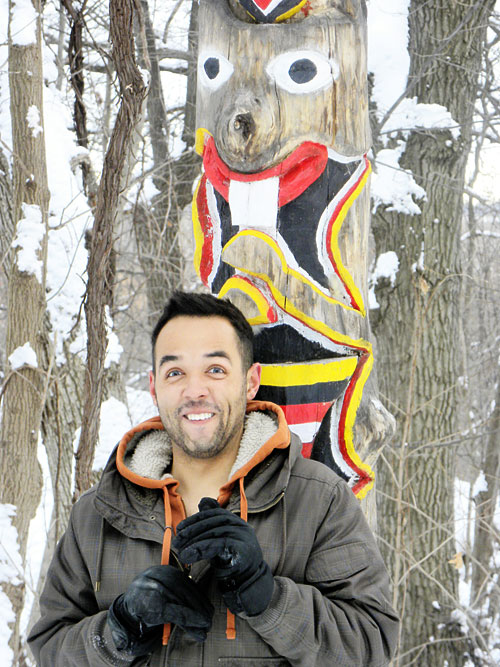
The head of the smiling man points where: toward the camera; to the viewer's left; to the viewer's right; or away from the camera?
toward the camera

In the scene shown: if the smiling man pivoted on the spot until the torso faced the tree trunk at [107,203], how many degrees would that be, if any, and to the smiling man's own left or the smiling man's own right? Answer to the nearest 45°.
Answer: approximately 180°

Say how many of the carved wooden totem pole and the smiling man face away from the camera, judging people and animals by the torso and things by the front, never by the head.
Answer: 0

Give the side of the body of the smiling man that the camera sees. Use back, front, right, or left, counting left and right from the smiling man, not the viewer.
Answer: front

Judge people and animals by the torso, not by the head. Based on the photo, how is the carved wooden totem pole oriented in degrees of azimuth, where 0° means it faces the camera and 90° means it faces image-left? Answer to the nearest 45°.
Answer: approximately 45°

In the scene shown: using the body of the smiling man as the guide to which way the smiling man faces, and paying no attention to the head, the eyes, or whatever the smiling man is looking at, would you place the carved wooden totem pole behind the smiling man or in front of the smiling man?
behind

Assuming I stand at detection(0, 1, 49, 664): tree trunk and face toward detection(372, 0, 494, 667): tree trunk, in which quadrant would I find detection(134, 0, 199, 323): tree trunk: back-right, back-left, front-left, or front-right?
front-left

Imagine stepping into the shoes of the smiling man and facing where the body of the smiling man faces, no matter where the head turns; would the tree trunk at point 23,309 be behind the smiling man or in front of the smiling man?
behind

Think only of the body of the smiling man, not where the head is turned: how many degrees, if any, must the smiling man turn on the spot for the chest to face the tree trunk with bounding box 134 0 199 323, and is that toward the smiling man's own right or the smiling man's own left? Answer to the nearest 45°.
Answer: approximately 180°

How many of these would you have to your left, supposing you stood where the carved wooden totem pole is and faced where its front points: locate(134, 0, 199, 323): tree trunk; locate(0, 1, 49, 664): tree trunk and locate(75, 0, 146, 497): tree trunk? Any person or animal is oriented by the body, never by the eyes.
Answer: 0

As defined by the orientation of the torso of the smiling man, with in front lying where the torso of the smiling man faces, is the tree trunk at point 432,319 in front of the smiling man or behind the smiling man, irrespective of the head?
behind

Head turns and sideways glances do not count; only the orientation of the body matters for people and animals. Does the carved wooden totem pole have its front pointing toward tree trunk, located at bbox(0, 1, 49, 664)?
no
